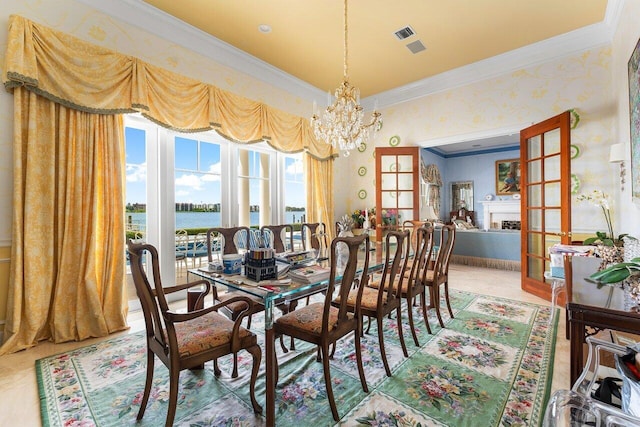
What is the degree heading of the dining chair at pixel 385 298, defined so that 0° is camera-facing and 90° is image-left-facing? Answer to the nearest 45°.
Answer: approximately 135°

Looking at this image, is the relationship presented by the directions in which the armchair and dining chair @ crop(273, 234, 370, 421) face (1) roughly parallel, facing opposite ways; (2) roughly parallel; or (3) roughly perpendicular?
roughly perpendicular

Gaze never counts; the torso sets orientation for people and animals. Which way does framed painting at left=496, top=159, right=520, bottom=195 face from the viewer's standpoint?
toward the camera

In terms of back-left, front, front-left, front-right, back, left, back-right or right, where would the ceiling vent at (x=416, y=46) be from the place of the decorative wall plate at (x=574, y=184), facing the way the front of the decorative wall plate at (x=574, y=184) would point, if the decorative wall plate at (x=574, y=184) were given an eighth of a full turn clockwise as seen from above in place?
front

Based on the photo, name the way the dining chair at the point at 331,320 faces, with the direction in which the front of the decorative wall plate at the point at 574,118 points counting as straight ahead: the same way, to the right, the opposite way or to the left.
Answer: to the right

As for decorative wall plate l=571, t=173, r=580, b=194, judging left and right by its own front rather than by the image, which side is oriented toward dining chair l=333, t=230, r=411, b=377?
front

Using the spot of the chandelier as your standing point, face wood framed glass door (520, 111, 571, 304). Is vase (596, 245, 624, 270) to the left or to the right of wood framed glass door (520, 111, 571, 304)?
right

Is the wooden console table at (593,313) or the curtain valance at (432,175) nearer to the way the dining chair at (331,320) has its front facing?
the curtain valance

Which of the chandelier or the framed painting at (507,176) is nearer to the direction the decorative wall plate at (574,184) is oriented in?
the chandelier

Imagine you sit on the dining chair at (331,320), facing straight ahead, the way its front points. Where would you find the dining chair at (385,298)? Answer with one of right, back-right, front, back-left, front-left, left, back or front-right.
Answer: right

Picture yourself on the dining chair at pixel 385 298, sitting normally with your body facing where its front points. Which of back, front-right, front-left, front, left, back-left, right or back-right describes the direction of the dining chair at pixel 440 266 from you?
right

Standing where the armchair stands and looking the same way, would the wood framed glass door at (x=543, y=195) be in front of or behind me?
in front

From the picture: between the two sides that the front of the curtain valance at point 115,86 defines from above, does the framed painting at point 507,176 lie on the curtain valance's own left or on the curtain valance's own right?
on the curtain valance's own left

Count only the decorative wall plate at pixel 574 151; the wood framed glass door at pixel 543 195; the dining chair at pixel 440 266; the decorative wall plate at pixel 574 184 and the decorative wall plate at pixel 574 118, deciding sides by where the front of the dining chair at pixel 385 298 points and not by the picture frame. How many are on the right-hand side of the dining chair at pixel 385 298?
5
